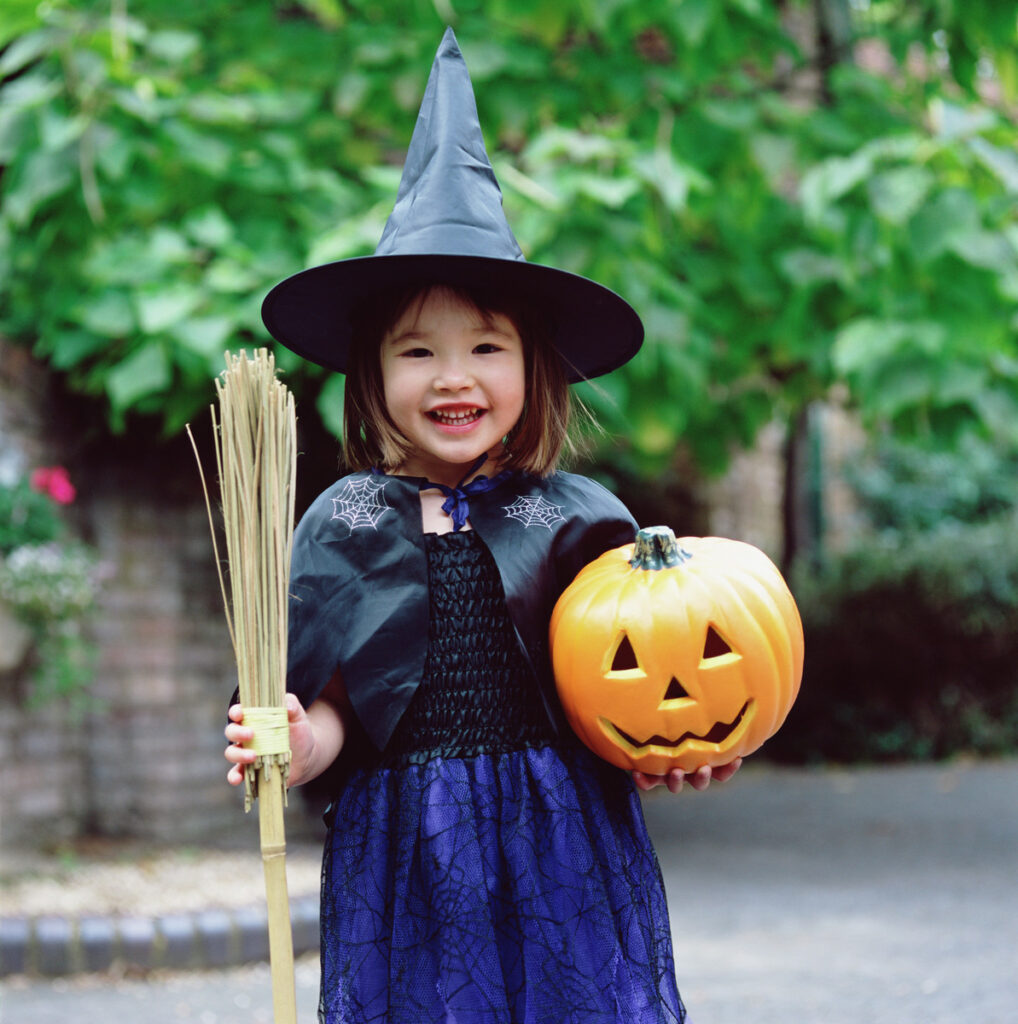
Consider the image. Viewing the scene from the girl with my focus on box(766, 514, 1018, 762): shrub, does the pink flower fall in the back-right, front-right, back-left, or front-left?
front-left

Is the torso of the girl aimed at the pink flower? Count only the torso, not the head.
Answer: no

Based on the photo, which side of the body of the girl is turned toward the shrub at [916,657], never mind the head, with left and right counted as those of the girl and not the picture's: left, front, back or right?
back

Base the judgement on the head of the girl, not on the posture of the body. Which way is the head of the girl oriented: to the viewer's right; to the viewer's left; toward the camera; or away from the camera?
toward the camera

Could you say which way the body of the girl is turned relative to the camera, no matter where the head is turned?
toward the camera
